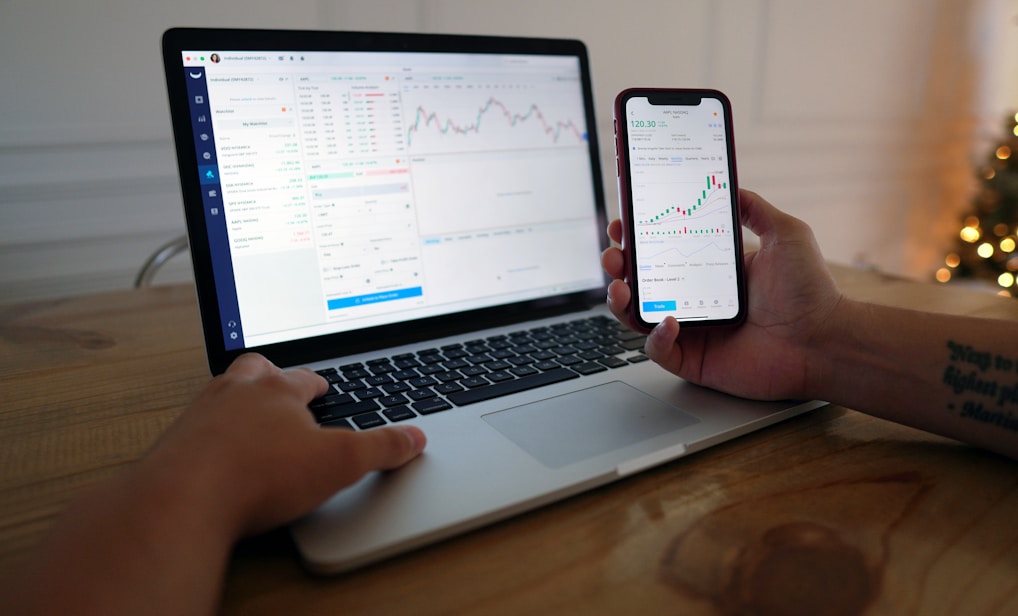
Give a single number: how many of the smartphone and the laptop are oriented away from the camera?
0

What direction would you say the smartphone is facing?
toward the camera

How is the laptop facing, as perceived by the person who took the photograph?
facing the viewer and to the right of the viewer
